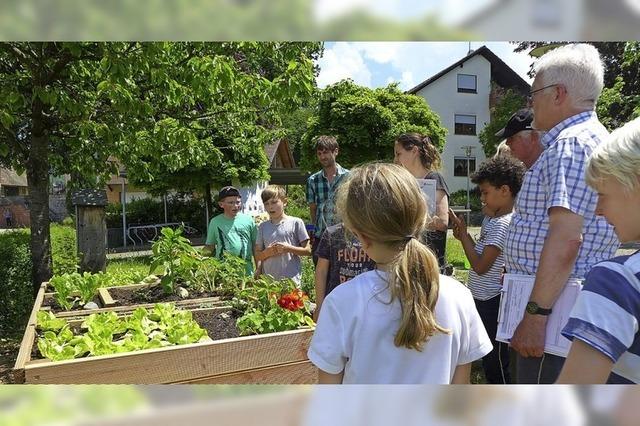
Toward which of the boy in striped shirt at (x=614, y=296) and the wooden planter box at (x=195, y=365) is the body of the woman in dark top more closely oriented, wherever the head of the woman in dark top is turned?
the wooden planter box

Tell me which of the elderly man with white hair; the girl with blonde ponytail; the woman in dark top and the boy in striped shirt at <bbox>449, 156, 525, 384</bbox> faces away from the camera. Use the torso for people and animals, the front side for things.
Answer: the girl with blonde ponytail

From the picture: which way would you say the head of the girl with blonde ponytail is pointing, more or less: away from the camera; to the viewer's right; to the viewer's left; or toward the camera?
away from the camera

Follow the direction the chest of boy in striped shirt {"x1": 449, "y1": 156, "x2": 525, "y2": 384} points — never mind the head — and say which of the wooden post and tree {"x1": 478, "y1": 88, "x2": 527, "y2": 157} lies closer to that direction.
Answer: the wooden post

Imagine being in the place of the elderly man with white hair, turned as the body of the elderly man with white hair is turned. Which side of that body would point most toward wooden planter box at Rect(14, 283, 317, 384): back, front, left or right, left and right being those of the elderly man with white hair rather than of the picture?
front

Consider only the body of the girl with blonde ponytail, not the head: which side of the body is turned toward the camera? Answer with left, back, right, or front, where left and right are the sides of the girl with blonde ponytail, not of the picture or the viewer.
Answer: back

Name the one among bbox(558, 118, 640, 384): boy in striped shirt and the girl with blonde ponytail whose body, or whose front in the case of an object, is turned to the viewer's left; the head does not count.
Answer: the boy in striped shirt

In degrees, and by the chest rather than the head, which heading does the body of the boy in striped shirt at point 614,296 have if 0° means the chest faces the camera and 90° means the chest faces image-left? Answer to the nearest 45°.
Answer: approximately 90°

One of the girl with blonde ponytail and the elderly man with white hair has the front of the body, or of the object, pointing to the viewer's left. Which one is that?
the elderly man with white hair

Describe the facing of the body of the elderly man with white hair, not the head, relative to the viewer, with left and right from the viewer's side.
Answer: facing to the left of the viewer

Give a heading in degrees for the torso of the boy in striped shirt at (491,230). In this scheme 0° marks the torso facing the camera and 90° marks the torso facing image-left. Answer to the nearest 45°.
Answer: approximately 90°

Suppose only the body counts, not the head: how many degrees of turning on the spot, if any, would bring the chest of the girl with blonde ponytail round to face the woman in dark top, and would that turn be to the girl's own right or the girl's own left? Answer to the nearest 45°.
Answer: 0° — they already face them

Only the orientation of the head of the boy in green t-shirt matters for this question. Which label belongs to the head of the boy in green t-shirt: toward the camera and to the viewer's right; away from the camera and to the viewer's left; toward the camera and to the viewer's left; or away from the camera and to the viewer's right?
toward the camera and to the viewer's right

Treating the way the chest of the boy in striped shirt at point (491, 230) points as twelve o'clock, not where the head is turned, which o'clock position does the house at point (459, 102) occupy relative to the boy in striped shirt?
The house is roughly at 3 o'clock from the boy in striped shirt.
